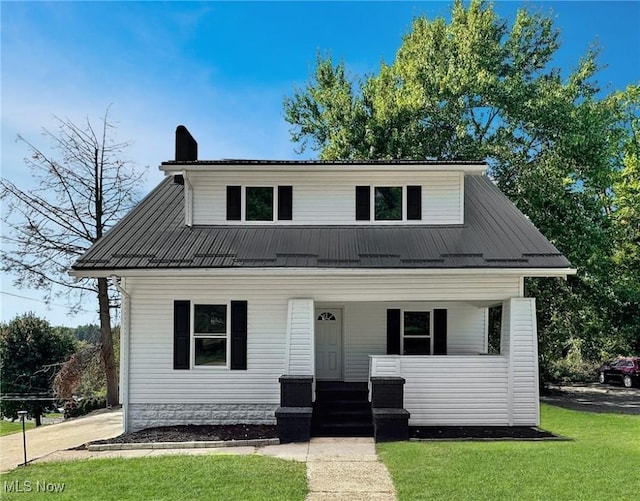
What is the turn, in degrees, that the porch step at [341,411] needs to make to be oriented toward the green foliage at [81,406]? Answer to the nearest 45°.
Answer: approximately 135° to its right

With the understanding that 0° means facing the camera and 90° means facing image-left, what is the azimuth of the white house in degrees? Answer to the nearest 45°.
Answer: approximately 0°

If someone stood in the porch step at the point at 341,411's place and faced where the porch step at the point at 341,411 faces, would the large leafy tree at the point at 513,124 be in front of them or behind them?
behind

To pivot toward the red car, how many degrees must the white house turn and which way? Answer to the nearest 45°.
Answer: approximately 135° to its left

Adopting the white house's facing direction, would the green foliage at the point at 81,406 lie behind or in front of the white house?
behind
